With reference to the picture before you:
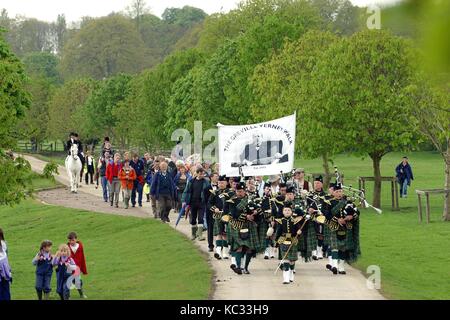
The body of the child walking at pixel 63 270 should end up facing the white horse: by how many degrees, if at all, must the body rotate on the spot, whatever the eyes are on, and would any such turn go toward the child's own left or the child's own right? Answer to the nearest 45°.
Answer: approximately 180°

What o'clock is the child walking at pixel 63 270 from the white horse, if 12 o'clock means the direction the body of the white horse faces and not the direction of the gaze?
The child walking is roughly at 12 o'clock from the white horse.

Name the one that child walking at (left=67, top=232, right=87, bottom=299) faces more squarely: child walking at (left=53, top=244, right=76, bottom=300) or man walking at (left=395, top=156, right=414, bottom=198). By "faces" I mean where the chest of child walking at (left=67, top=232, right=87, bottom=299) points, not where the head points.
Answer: the child walking

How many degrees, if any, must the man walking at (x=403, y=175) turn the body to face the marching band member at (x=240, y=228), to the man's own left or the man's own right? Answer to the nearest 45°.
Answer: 0° — they already face them

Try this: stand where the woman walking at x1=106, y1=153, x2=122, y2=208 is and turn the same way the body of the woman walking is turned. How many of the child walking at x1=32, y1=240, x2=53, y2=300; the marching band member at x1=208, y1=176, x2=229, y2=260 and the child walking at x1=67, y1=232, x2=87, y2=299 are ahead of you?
3

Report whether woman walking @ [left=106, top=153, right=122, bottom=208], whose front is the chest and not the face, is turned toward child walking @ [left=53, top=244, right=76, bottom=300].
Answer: yes

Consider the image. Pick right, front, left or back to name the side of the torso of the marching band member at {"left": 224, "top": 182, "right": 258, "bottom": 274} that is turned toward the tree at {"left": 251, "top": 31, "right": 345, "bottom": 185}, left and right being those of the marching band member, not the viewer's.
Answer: back

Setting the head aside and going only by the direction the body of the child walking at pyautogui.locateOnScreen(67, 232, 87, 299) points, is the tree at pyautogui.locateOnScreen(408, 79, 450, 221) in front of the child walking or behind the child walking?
behind

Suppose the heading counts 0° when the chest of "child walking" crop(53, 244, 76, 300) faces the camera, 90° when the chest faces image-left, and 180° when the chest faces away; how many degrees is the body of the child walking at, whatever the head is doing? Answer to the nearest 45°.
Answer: approximately 0°

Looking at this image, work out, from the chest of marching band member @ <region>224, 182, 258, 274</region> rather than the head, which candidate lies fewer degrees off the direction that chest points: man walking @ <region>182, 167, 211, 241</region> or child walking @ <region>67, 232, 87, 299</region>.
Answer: the child walking

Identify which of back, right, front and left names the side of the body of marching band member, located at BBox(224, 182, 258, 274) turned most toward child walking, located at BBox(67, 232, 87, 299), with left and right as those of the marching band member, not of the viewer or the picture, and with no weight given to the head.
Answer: right

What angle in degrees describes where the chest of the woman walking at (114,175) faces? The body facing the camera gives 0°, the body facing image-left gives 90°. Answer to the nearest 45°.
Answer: approximately 0°
